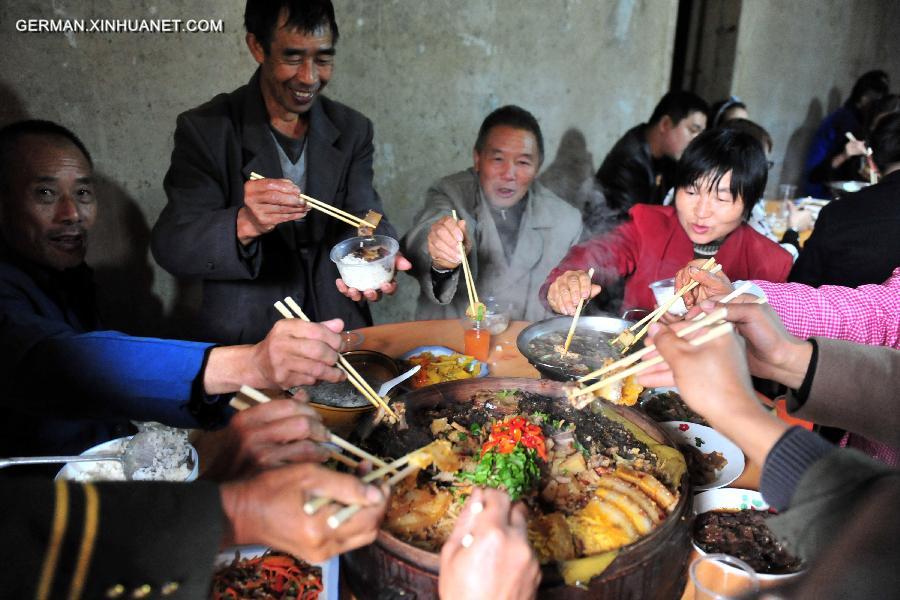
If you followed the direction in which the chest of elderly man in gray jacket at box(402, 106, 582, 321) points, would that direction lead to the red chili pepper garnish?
yes

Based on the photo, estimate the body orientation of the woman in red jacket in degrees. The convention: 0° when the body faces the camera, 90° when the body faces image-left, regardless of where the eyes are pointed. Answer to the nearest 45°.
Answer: approximately 45°

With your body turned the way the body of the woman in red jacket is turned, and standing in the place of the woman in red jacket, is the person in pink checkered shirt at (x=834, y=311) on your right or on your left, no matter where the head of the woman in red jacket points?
on your left

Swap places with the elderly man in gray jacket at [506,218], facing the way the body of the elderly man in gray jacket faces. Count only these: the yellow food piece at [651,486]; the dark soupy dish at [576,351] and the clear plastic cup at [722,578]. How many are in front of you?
3

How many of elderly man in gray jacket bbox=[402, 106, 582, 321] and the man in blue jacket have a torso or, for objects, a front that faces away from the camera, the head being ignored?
0

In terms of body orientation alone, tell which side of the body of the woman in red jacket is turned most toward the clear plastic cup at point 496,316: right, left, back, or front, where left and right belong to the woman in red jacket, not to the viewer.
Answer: front

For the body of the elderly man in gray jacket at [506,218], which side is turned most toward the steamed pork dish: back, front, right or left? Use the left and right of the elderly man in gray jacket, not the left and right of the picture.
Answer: front

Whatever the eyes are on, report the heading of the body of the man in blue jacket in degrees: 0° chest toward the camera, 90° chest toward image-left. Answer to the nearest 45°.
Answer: approximately 315°

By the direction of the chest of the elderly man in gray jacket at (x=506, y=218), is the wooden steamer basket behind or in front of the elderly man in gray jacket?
in front

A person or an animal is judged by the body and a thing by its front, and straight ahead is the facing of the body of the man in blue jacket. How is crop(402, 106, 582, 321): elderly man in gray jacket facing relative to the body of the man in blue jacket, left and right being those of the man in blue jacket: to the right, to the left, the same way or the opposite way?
to the right

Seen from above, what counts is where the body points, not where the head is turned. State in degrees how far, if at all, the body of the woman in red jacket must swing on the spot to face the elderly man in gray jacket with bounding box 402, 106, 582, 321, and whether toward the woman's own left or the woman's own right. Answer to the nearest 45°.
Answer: approximately 45° to the woman's own right

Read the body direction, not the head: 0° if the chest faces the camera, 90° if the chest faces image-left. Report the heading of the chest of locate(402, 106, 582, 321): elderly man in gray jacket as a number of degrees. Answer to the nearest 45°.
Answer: approximately 0°

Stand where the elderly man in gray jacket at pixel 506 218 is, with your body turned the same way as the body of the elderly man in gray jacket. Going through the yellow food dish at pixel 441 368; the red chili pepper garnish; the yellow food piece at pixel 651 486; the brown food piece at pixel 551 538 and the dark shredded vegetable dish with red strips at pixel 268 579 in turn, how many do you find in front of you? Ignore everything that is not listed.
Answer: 5

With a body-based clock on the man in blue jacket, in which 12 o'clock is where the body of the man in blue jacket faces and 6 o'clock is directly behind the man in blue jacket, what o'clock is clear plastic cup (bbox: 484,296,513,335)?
The clear plastic cup is roughly at 10 o'clock from the man in blue jacket.

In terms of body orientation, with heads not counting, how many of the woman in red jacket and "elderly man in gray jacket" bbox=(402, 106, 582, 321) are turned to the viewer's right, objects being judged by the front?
0

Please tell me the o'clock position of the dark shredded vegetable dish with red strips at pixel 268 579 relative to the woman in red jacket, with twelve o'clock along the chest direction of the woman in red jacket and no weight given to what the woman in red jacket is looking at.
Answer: The dark shredded vegetable dish with red strips is roughly at 11 o'clock from the woman in red jacket.
